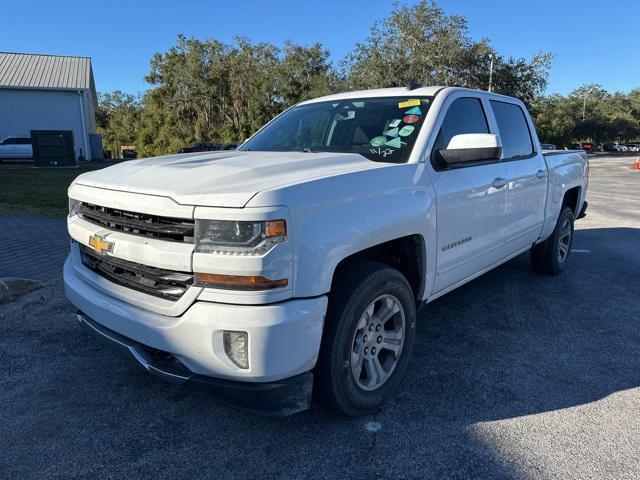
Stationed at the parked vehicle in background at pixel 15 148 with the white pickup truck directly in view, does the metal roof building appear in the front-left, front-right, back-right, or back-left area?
back-left

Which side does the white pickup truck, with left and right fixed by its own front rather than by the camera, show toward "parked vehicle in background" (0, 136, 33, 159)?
right

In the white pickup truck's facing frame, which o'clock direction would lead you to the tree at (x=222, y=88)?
The tree is roughly at 4 o'clock from the white pickup truck.

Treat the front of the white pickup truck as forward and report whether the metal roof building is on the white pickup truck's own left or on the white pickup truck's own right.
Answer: on the white pickup truck's own right

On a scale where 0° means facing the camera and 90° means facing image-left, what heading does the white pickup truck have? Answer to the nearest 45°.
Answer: approximately 45°

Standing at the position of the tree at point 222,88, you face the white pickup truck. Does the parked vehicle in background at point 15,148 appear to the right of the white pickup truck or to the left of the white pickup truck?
right
